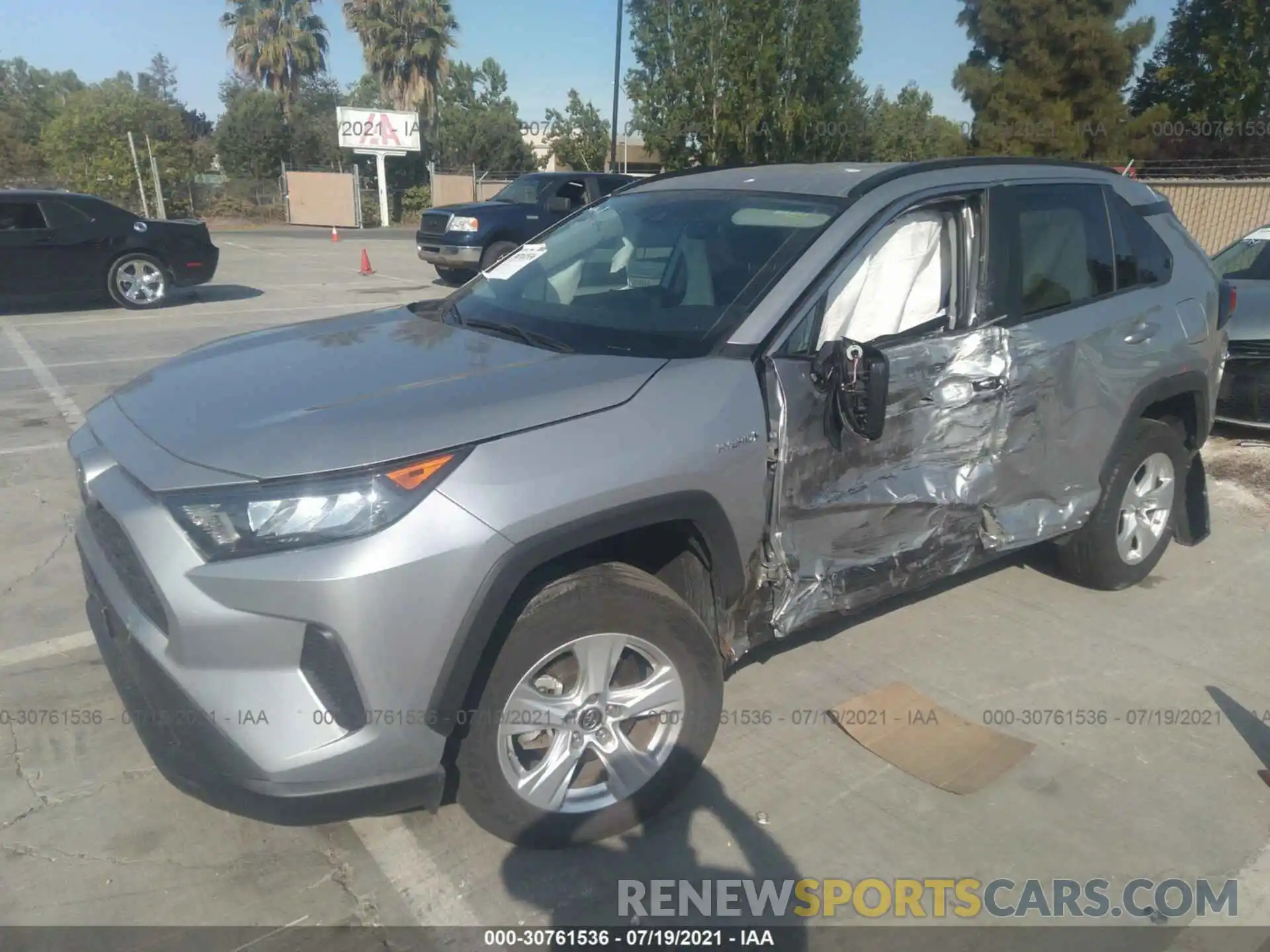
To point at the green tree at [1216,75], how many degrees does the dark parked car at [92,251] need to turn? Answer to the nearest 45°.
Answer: approximately 180°

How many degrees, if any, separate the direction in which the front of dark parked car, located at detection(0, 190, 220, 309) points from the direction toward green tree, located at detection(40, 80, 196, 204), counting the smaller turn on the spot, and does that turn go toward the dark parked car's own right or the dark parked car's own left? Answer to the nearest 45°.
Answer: approximately 90° to the dark parked car's own right

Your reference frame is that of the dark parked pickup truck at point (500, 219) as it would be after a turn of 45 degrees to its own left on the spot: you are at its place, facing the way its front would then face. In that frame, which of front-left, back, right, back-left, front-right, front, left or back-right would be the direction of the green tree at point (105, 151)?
back-right

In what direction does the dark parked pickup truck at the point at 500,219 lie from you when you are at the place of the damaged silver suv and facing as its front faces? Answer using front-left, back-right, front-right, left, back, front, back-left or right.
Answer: back-right

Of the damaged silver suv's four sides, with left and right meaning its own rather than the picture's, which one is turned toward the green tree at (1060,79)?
back

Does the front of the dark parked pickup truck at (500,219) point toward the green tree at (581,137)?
no

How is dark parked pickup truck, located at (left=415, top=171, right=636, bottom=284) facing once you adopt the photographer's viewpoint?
facing the viewer and to the left of the viewer

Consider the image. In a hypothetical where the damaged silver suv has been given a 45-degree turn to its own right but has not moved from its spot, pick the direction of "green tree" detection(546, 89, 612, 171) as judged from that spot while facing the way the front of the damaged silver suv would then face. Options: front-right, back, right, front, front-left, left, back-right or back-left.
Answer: right

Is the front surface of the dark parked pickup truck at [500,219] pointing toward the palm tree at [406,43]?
no

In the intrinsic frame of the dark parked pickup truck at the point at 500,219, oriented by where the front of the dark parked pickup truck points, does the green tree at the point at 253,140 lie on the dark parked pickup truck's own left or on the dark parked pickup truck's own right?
on the dark parked pickup truck's own right

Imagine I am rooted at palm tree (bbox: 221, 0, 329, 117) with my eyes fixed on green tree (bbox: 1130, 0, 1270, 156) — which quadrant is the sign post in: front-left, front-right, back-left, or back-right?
front-right

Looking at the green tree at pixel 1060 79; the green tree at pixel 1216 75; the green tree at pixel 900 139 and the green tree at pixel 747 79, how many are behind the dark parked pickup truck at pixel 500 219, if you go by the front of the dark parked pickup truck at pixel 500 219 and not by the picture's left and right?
4

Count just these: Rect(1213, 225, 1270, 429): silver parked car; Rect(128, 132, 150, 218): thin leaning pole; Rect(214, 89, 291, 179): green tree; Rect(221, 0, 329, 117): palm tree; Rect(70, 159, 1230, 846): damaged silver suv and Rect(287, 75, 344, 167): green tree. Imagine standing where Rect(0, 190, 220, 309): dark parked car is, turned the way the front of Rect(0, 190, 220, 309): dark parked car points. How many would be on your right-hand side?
4

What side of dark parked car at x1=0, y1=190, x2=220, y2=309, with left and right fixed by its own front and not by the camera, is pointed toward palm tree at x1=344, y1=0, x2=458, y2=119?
right

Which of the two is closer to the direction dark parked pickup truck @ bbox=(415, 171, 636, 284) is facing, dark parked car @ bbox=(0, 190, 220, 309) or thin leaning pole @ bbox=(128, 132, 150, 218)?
the dark parked car

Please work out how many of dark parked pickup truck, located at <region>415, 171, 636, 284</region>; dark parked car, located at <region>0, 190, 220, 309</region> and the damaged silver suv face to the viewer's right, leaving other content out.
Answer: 0

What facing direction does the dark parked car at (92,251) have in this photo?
to the viewer's left
